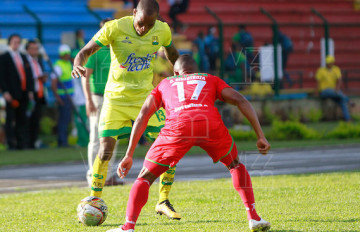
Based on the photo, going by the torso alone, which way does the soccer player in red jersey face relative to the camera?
away from the camera

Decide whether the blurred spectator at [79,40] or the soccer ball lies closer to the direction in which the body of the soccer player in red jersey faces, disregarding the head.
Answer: the blurred spectator

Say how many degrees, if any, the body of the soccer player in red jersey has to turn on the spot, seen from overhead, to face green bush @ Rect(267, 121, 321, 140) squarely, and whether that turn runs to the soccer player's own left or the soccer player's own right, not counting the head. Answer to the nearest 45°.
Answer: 0° — they already face it

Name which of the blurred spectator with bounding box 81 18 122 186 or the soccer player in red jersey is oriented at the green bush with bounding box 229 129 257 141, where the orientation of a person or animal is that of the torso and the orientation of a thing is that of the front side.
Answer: the soccer player in red jersey

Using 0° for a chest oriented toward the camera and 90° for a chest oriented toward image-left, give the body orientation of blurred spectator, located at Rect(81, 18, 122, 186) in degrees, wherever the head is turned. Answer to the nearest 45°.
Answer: approximately 315°

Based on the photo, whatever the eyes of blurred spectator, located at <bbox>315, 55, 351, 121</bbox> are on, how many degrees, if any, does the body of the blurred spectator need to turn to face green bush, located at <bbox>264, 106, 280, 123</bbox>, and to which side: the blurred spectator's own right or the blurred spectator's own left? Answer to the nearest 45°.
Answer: approximately 90° to the blurred spectator's own right

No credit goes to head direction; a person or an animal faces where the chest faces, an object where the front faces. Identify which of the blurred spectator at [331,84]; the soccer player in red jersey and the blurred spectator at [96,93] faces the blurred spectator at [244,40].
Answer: the soccer player in red jersey

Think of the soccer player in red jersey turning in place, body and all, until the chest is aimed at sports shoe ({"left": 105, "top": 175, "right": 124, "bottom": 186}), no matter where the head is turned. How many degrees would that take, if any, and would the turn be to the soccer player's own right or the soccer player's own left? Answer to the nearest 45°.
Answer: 0° — they already face it

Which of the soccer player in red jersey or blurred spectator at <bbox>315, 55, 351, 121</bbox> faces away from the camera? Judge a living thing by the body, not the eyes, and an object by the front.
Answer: the soccer player in red jersey

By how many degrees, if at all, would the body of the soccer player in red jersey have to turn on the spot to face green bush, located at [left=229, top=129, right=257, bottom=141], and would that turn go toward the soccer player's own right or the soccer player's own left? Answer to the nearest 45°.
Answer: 0° — they already face it

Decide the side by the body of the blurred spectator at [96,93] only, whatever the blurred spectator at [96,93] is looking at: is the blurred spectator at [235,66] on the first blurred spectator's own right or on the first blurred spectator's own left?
on the first blurred spectator's own left

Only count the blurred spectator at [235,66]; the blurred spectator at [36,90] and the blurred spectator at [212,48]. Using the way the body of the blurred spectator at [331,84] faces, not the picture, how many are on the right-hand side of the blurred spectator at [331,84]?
3
